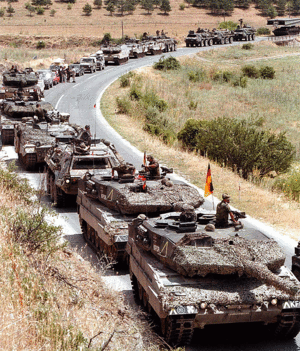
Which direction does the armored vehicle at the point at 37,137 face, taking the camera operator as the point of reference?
facing the viewer and to the right of the viewer

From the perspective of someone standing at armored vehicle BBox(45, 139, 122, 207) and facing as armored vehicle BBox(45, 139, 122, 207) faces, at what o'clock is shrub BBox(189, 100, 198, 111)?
The shrub is roughly at 8 o'clock from the armored vehicle.

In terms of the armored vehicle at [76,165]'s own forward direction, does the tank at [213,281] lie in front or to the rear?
in front

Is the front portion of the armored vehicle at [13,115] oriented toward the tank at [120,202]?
yes

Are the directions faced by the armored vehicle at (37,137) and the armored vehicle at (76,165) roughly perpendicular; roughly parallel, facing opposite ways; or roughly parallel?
roughly parallel

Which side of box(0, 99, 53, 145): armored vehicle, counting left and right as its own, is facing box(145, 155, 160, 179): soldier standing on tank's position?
front

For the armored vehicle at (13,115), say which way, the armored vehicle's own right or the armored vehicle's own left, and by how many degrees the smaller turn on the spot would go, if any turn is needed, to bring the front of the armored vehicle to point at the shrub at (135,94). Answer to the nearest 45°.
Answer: approximately 135° to the armored vehicle's own left

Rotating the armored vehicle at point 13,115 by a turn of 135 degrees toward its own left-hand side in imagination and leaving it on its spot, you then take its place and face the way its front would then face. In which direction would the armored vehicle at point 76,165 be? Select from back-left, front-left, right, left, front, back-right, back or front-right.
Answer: back-right

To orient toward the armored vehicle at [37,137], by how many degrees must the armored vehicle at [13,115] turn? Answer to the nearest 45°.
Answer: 0° — it already faces it

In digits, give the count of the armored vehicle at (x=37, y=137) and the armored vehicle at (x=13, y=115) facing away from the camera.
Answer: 0

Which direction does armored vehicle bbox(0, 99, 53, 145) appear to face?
toward the camera

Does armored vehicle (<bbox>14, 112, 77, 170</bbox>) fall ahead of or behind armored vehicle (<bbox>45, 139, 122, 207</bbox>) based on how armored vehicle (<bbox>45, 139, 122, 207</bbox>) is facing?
behind

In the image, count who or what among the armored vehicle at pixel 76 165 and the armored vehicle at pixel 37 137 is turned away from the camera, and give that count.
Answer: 0
